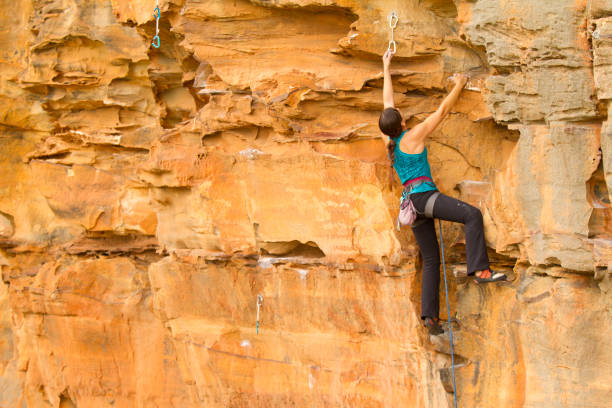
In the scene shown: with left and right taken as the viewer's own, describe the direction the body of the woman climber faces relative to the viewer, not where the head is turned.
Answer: facing away from the viewer and to the right of the viewer
